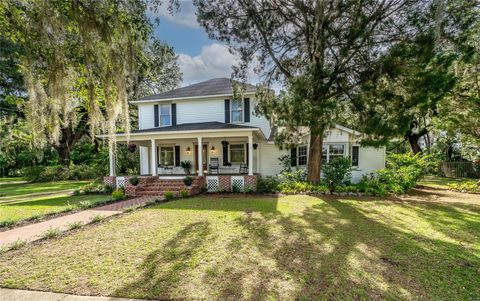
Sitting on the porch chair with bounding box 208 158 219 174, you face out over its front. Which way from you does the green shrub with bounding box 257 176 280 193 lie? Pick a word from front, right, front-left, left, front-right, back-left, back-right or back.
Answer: front-left

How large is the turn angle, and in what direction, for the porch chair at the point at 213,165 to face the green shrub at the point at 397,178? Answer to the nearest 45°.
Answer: approximately 45° to its left

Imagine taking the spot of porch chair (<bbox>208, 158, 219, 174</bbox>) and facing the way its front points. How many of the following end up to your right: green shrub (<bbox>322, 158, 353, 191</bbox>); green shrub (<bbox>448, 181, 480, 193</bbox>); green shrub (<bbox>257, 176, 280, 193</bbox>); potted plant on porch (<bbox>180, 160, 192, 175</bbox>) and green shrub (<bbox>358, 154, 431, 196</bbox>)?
1

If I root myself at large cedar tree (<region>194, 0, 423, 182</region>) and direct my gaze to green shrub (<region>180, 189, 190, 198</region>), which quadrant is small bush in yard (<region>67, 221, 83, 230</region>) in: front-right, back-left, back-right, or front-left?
front-left

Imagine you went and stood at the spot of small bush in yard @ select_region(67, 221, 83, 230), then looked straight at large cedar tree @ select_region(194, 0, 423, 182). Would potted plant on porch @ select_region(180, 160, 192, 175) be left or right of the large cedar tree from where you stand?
left

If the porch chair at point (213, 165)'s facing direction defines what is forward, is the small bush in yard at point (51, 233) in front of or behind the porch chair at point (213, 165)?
in front

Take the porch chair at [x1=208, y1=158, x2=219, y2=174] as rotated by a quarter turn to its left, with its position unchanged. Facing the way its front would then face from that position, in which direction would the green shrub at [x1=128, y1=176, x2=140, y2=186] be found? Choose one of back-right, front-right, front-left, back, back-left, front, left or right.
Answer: back-right

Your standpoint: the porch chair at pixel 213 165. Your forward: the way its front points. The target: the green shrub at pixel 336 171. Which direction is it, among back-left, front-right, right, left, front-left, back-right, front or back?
front-left

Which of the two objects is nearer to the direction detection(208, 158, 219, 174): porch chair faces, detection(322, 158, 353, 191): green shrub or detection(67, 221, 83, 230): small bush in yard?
the small bush in yard

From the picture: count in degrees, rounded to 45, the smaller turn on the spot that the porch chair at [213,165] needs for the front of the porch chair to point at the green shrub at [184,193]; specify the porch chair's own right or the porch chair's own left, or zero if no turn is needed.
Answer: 0° — it already faces it

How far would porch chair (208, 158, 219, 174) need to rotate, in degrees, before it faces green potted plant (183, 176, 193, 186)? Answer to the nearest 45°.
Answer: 0° — it already faces it

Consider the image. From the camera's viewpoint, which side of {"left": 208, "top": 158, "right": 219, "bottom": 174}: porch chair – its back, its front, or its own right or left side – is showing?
front

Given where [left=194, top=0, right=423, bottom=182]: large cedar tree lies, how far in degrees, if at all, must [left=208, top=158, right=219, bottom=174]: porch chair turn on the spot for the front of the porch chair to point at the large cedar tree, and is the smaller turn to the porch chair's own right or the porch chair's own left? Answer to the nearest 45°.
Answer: approximately 45° to the porch chair's own left

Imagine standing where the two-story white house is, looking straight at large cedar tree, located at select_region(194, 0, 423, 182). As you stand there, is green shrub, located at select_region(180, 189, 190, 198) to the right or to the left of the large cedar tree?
right
